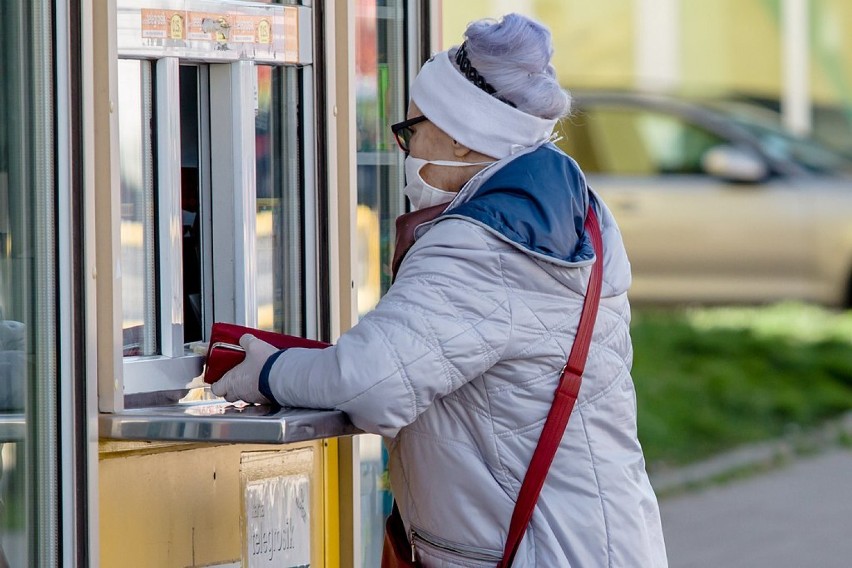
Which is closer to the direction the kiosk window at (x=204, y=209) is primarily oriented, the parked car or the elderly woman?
the elderly woman

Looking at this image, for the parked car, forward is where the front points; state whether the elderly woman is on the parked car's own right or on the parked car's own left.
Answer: on the parked car's own right

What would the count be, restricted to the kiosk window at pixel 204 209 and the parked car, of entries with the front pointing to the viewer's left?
0

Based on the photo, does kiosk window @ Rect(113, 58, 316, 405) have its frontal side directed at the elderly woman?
yes

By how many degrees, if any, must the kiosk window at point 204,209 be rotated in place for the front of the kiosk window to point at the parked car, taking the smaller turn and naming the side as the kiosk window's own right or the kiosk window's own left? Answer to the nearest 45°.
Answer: approximately 90° to the kiosk window's own left

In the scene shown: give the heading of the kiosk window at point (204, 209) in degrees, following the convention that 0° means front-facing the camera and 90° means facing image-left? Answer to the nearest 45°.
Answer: approximately 315°

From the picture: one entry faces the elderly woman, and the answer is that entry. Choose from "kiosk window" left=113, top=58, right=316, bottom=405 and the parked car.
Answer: the kiosk window

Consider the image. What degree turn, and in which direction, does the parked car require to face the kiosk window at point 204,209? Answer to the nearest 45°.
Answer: approximately 90° to its right

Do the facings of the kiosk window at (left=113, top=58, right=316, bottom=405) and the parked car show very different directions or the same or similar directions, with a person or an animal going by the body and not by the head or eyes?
same or similar directions

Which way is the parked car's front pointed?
to the viewer's right
